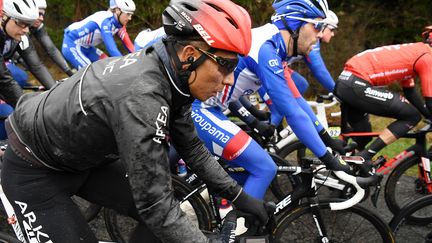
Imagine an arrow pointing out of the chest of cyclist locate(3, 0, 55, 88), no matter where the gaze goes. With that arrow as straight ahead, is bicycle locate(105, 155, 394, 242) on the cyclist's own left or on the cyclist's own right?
on the cyclist's own right

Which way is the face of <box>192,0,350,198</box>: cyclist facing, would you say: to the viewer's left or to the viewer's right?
to the viewer's right

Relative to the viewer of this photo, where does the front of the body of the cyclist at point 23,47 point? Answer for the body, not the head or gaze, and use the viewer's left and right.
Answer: facing to the right of the viewer

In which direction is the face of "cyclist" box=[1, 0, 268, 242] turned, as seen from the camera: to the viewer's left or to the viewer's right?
to the viewer's right

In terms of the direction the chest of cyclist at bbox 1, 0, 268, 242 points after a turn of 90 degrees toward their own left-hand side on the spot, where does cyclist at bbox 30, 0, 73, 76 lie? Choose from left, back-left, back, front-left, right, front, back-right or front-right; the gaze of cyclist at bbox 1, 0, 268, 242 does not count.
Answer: front

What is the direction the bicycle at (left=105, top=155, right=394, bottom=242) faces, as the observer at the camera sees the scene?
facing to the right of the viewer

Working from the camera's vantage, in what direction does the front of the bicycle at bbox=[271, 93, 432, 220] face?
facing to the right of the viewer

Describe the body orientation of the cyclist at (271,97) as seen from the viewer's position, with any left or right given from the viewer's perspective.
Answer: facing to the right of the viewer

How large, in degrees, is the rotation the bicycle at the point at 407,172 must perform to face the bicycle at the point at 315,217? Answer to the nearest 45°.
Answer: approximately 135° to its right

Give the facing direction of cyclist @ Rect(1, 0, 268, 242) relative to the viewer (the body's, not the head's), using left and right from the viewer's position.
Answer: facing to the right of the viewer

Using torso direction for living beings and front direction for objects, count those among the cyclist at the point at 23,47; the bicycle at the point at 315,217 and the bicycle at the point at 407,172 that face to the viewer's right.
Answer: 3
